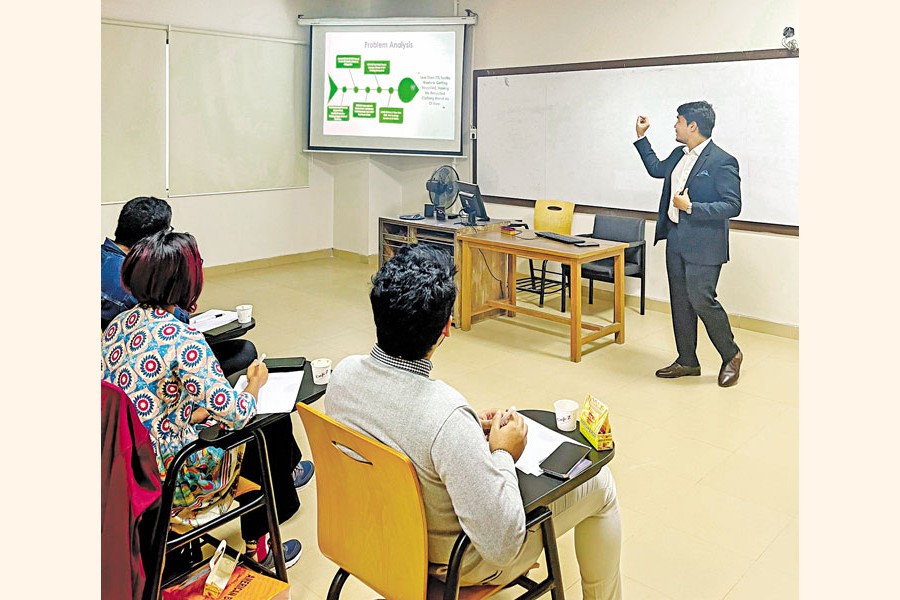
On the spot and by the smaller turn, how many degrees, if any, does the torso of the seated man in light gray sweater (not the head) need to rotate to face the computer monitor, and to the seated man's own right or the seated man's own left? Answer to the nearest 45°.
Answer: approximately 45° to the seated man's own left

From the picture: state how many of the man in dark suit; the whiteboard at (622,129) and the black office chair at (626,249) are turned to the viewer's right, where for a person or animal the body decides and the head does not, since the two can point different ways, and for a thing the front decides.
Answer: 0

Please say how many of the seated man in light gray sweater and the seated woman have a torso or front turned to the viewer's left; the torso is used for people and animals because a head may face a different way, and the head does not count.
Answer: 0

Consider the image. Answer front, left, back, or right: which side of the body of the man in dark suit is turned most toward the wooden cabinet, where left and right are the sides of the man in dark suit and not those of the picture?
right

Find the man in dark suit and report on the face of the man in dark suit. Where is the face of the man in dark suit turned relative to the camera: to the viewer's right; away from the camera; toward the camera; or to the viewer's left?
to the viewer's left

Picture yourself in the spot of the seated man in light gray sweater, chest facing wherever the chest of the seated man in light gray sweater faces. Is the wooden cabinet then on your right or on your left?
on your left

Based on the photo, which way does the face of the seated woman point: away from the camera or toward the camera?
away from the camera

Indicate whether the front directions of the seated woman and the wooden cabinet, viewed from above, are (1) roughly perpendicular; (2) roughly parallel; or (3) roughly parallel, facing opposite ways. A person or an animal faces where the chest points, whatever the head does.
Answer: roughly parallel, facing opposite ways

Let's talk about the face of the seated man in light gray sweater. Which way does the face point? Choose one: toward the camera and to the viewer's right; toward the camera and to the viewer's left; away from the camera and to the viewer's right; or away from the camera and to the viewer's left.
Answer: away from the camera and to the viewer's right

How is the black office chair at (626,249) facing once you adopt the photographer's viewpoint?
facing the viewer and to the left of the viewer

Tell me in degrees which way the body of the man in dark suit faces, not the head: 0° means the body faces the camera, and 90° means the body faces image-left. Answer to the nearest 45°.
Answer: approximately 45°

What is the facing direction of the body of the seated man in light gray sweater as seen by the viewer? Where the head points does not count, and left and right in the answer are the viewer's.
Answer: facing away from the viewer and to the right of the viewer

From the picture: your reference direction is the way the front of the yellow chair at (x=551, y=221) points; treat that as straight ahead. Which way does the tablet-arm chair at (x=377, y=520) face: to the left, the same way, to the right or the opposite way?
the opposite way

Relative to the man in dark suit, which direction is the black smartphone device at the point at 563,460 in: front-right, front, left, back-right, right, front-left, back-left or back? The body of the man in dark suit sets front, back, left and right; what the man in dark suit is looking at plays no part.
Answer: front-left

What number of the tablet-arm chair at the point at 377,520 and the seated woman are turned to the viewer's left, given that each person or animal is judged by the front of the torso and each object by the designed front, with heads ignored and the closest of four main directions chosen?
0
